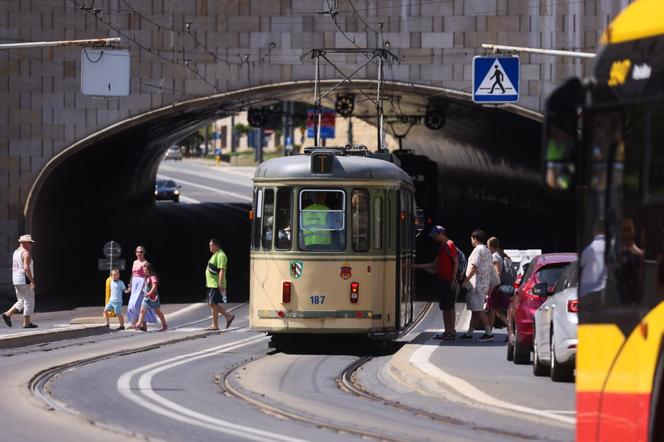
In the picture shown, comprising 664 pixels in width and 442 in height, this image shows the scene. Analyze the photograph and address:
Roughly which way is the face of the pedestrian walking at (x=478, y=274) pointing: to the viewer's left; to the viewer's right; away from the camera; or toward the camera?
to the viewer's left

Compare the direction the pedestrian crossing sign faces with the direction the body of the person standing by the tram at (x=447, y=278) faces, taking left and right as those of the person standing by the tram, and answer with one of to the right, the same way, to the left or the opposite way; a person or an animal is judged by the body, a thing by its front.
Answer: to the left

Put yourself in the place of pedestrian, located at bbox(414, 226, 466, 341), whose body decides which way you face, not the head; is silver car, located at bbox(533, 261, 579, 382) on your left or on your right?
on your left

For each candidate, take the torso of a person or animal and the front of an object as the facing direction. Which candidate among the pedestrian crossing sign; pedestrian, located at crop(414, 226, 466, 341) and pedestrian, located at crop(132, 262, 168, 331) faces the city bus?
the pedestrian crossing sign

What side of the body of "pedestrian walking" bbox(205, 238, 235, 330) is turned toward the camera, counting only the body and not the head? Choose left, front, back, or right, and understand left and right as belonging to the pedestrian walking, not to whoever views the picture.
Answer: left

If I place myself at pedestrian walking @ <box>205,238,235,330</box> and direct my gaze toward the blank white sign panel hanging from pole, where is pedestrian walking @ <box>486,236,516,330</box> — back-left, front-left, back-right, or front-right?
back-right

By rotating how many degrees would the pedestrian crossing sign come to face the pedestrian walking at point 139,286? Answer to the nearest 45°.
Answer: approximately 45° to its right

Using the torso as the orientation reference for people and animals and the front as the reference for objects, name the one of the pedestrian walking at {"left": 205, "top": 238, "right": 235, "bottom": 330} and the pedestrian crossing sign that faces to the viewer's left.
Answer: the pedestrian walking

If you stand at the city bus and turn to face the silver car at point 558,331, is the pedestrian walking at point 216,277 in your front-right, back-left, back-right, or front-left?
front-left

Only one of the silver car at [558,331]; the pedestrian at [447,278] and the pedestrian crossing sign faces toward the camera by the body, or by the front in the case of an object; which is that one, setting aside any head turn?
the pedestrian crossing sign
